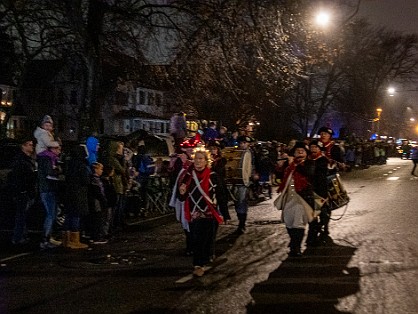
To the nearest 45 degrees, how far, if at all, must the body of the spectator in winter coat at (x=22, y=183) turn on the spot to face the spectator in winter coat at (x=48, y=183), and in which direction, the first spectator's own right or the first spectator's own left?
approximately 45° to the first spectator's own right

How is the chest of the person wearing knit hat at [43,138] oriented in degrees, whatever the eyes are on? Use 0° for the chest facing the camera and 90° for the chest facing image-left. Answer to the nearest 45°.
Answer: approximately 315°

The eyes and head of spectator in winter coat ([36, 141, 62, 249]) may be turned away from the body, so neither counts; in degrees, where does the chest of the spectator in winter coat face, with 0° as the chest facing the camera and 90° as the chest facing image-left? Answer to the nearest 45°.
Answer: approximately 270°

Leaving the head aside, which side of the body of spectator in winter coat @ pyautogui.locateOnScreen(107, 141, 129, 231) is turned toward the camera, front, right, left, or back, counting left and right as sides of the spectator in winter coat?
right

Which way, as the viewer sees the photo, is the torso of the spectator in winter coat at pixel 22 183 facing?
to the viewer's right
